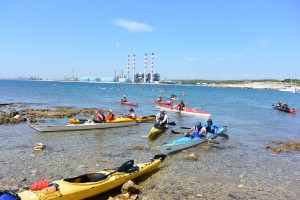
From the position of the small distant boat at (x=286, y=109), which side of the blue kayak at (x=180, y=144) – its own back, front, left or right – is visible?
back

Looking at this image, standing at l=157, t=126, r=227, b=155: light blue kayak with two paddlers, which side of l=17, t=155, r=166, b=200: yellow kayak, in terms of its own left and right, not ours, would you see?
back

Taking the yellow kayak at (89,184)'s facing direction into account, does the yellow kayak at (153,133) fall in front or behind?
behind

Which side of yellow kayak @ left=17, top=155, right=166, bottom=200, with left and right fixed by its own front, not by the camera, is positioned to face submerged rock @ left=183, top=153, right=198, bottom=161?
back

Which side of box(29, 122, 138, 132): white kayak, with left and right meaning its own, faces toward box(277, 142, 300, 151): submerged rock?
back

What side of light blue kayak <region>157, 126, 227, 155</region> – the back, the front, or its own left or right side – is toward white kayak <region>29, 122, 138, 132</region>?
right

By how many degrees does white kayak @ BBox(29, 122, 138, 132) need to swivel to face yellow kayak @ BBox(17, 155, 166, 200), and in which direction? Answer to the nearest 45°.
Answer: approximately 90° to its left

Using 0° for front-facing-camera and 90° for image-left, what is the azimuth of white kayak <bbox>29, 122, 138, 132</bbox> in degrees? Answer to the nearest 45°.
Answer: approximately 90°
